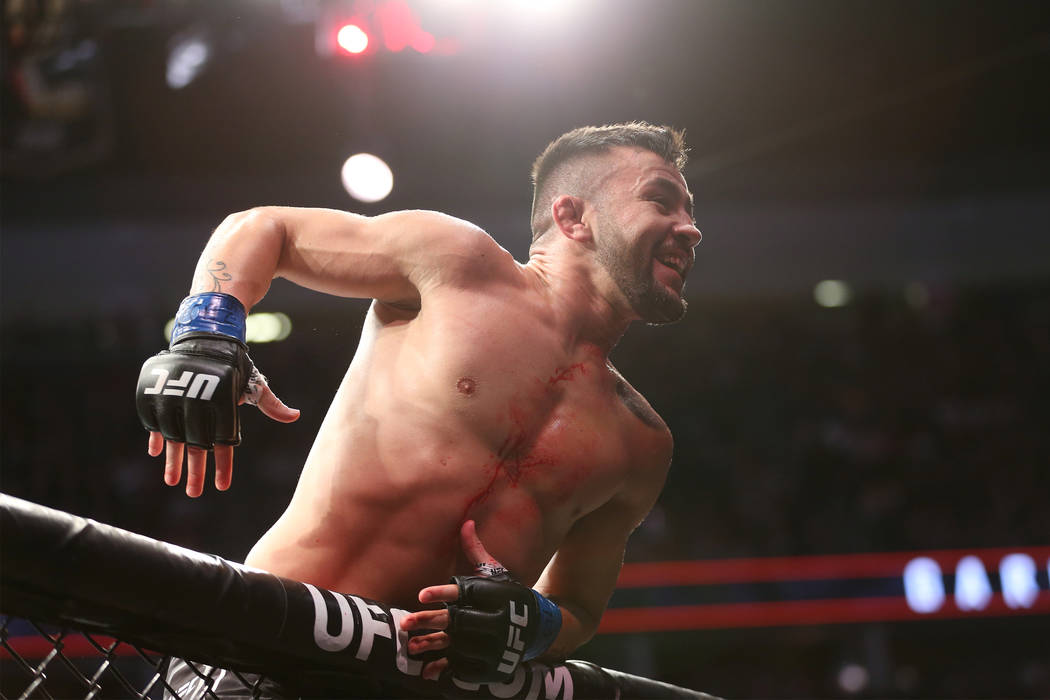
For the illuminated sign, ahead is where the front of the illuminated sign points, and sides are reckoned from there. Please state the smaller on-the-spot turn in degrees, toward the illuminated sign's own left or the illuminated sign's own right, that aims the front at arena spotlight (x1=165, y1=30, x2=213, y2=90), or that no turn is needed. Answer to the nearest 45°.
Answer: approximately 45° to the illuminated sign's own right

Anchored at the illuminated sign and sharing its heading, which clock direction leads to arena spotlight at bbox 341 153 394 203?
The arena spotlight is roughly at 2 o'clock from the illuminated sign.

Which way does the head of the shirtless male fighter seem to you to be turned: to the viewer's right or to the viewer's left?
to the viewer's right

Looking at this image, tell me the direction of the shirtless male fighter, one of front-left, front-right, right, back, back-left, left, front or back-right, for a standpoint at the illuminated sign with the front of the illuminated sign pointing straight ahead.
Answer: front

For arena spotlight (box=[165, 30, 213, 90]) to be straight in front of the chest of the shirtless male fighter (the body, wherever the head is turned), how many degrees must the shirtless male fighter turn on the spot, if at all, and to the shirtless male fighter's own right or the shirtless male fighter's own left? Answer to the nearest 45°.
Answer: approximately 180°

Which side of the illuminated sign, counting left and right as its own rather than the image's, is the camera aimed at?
front

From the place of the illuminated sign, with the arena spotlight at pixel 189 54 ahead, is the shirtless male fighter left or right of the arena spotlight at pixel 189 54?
left

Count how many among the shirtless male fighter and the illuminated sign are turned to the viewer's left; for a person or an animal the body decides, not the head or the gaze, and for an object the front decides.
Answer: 0

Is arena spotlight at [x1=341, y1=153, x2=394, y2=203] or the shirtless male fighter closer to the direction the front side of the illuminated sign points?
the shirtless male fighter
